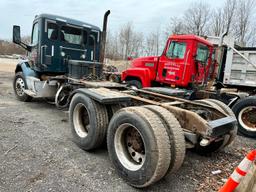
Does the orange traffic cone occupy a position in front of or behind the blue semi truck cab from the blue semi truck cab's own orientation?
behind

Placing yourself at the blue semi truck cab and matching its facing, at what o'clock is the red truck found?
The red truck is roughly at 5 o'clock from the blue semi truck cab.

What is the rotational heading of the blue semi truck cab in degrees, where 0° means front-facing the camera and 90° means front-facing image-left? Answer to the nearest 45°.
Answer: approximately 135°
